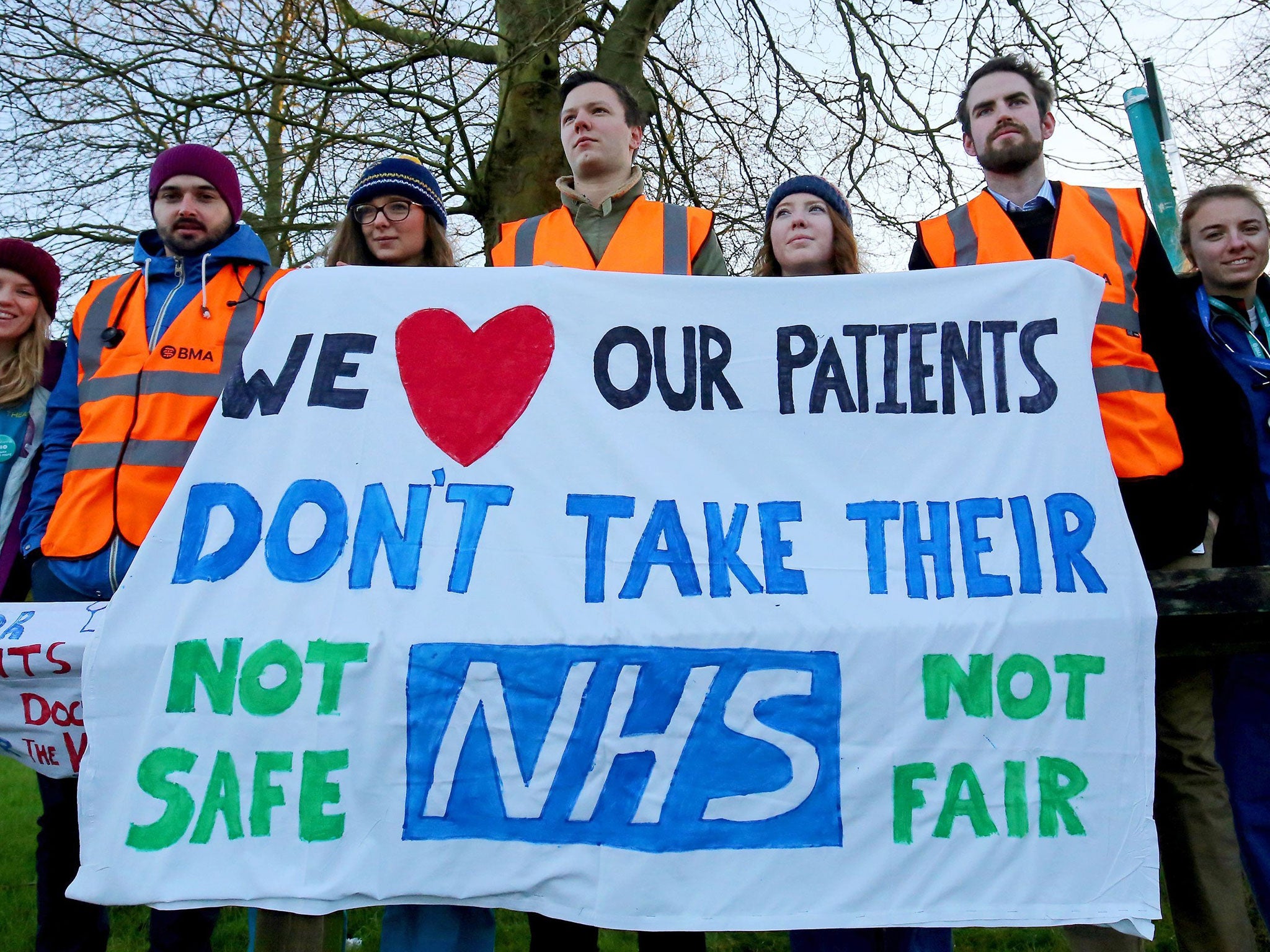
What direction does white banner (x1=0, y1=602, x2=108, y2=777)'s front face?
toward the camera

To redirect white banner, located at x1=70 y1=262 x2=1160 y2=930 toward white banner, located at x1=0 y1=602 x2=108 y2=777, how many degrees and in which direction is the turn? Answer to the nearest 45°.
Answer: approximately 90° to its right

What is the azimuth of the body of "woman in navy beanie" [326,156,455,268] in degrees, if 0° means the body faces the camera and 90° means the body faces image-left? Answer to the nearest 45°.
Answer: approximately 45°

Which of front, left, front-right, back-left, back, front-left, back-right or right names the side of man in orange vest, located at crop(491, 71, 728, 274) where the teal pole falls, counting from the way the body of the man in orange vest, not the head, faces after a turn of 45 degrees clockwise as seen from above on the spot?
back-left

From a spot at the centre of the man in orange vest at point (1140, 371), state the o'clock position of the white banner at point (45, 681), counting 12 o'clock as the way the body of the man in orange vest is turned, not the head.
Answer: The white banner is roughly at 2 o'clock from the man in orange vest.

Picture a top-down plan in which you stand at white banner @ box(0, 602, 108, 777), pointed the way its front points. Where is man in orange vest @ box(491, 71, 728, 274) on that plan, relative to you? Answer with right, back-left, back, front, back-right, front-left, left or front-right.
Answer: left

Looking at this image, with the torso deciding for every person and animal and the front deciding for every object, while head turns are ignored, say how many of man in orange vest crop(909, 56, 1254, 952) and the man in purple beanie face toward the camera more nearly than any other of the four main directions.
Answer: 2

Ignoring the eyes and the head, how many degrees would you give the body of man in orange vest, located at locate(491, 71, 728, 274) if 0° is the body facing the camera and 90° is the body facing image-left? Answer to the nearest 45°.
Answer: approximately 0°

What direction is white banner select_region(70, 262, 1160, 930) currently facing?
toward the camera

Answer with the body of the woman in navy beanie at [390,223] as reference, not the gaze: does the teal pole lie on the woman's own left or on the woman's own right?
on the woman's own left
